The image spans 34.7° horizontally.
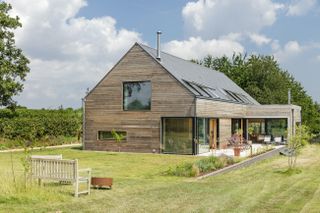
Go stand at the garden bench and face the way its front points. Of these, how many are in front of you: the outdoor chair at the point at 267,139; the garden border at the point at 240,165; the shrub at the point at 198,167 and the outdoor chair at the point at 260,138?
4

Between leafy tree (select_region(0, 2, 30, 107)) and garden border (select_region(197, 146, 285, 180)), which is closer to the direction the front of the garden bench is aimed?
the garden border

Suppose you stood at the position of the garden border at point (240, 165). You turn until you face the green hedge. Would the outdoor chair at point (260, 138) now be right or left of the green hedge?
right

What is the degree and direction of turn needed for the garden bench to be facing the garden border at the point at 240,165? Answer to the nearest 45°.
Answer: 0° — it already faces it

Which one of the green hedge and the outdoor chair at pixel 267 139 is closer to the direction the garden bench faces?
the outdoor chair
